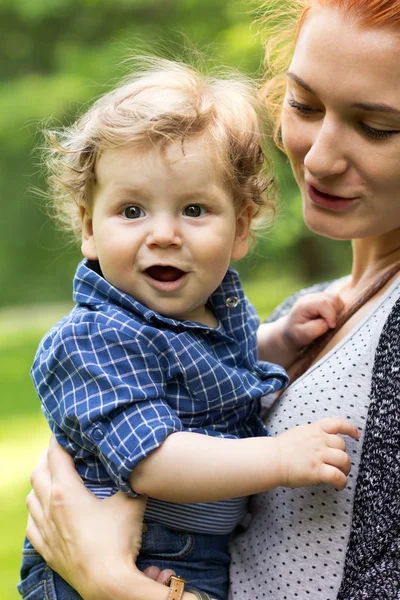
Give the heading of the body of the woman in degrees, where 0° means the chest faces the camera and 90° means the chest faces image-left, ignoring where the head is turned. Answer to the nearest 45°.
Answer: approximately 45°

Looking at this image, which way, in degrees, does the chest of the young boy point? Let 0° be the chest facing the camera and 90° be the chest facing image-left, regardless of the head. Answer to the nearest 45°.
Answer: approximately 315°
